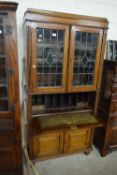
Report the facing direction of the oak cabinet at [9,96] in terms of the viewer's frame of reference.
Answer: facing the viewer

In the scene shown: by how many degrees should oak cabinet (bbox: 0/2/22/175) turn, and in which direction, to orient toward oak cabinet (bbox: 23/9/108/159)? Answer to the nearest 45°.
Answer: approximately 90° to its left
